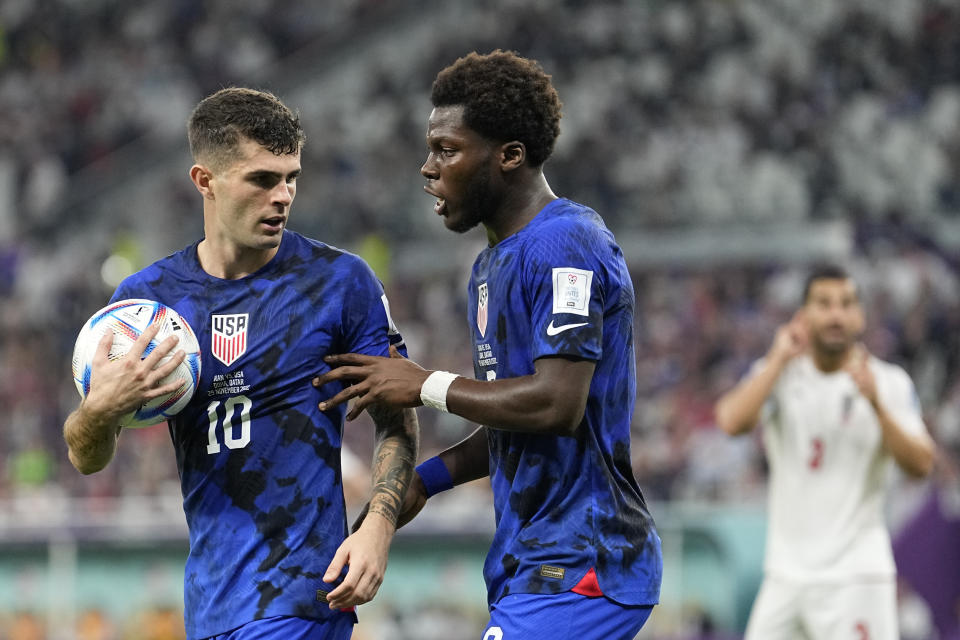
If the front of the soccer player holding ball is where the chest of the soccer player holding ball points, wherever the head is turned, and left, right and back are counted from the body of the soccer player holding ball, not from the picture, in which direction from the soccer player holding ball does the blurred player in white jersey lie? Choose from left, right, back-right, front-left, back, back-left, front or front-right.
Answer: back-left

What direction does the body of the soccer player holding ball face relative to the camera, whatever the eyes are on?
toward the camera

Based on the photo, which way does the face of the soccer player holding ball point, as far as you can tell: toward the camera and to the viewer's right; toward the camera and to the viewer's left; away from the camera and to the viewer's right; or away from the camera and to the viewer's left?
toward the camera and to the viewer's right

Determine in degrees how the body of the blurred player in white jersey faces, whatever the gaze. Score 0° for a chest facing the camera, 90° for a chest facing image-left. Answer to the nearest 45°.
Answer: approximately 0°

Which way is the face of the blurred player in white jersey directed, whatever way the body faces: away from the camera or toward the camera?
toward the camera

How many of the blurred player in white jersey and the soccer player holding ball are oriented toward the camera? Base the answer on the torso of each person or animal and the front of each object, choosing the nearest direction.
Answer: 2

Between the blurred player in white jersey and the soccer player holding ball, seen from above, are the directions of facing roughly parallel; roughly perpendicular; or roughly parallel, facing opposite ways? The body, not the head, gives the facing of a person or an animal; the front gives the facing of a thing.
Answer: roughly parallel

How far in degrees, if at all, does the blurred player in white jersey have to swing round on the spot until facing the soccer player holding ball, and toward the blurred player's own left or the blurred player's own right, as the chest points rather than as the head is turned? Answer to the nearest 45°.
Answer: approximately 45° to the blurred player's own right
